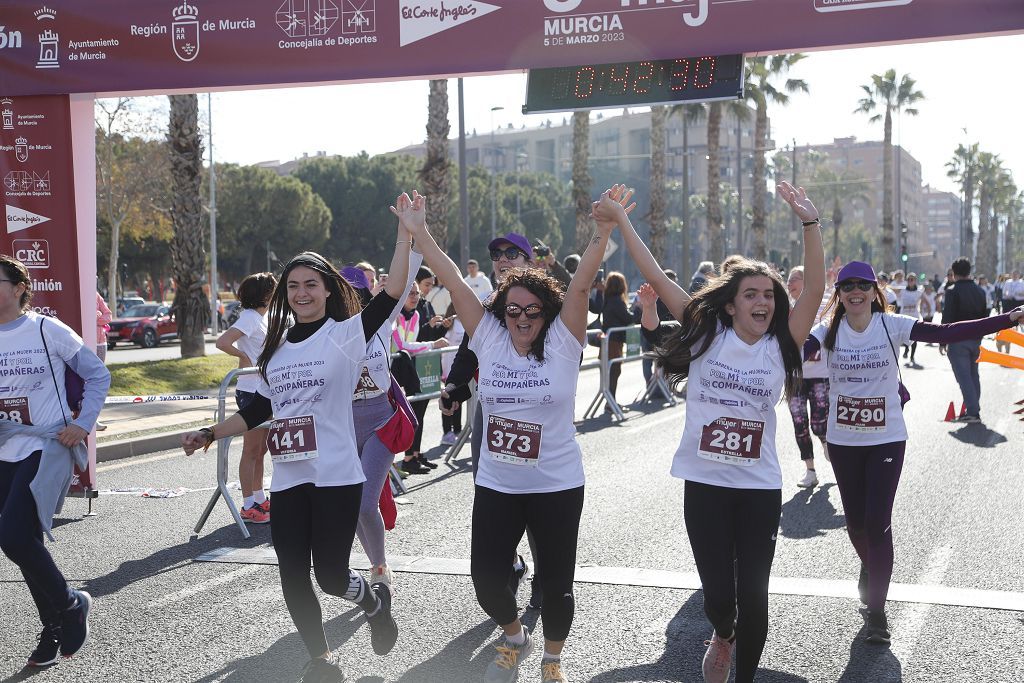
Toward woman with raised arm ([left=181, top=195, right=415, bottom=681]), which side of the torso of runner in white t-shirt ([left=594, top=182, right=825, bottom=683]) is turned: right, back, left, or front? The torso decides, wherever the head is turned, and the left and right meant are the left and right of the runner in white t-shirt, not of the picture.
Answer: right

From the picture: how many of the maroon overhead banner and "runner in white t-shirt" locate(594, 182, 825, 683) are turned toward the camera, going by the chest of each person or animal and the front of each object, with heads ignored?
2

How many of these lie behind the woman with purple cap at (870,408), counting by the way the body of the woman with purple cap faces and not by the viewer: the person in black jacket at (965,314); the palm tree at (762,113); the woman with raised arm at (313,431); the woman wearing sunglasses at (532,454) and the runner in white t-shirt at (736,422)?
2

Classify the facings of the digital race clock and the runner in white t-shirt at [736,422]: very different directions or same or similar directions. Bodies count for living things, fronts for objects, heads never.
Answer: same or similar directions

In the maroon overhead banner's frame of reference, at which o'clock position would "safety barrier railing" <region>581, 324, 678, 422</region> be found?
The safety barrier railing is roughly at 7 o'clock from the maroon overhead banner.

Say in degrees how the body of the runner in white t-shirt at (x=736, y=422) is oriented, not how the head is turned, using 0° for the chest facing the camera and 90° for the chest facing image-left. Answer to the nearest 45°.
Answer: approximately 0°

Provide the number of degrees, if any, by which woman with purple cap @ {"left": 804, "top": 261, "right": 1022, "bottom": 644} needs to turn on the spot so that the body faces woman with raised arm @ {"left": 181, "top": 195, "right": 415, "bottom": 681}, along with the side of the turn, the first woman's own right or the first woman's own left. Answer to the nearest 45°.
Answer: approximately 45° to the first woman's own right

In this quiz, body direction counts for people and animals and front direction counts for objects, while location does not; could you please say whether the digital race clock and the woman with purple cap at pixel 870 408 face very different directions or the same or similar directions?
same or similar directions

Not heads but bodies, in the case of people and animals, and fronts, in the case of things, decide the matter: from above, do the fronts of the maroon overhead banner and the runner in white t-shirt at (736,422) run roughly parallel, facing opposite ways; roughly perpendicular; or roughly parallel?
roughly parallel

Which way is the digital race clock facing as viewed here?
toward the camera

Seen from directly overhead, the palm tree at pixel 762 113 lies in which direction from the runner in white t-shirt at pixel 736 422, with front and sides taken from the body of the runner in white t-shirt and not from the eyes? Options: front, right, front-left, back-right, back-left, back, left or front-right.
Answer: back

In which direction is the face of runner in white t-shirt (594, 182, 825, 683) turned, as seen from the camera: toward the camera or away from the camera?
toward the camera

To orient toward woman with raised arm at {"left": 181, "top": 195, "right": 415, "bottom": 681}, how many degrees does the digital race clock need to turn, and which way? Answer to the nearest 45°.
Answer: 0° — it already faces them

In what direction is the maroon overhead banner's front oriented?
toward the camera

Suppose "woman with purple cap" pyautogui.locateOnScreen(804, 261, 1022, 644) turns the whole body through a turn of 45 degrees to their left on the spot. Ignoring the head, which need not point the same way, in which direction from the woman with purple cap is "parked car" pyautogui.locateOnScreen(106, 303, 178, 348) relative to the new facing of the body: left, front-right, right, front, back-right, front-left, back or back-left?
back

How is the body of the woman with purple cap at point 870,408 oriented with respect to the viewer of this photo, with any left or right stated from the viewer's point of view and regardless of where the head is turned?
facing the viewer
